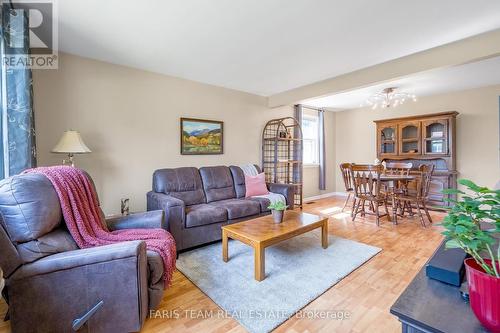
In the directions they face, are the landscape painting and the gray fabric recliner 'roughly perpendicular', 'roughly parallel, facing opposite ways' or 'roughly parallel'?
roughly perpendicular

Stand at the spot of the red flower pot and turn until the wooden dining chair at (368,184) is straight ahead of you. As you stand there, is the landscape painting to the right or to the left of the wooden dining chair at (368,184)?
left

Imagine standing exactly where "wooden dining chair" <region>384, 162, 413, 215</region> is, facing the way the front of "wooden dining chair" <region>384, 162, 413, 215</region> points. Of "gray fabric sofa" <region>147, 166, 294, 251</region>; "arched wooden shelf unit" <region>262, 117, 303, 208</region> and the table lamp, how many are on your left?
0

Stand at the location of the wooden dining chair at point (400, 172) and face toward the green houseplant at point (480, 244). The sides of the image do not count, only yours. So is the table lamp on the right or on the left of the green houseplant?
right

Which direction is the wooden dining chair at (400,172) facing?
toward the camera

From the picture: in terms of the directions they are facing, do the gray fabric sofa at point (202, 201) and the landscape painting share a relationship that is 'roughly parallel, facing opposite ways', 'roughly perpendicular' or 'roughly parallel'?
roughly parallel

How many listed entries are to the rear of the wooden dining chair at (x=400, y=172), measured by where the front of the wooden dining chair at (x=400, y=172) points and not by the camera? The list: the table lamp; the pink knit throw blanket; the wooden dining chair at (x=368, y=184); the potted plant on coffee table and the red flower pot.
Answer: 0

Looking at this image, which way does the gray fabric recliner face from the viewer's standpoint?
to the viewer's right

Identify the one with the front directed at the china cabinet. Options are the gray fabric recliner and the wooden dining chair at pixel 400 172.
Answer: the gray fabric recliner

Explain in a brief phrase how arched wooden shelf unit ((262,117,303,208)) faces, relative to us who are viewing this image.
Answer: facing the viewer and to the right of the viewer

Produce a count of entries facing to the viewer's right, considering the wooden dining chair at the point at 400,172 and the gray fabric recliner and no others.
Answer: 1

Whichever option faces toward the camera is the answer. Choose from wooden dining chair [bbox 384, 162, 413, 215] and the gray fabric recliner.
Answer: the wooden dining chair

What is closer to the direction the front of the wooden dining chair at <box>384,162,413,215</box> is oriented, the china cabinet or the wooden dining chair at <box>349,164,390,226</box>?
the wooden dining chair

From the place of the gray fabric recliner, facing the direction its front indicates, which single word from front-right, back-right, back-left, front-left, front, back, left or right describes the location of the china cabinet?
front

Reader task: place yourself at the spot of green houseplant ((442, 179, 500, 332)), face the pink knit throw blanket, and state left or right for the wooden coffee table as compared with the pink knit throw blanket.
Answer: right

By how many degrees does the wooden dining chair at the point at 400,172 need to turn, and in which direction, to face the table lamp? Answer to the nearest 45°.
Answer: approximately 45° to its right

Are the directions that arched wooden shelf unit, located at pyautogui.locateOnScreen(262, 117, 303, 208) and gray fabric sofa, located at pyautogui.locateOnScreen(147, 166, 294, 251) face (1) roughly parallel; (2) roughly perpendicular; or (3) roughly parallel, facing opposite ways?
roughly parallel

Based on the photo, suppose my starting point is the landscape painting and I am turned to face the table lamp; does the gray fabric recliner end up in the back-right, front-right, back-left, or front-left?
front-left

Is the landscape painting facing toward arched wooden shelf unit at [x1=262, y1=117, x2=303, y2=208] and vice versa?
no
